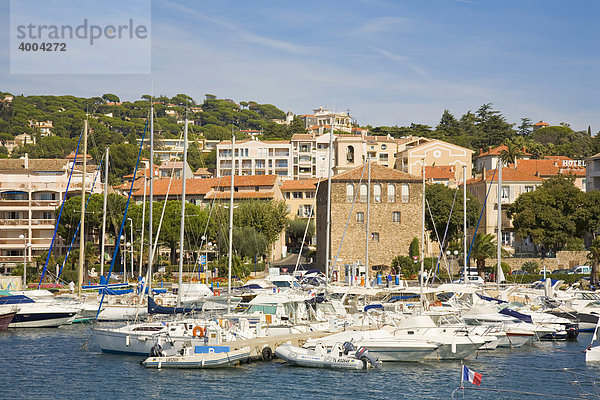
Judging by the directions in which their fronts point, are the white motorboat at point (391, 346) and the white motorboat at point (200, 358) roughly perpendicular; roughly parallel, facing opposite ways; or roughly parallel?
roughly parallel
